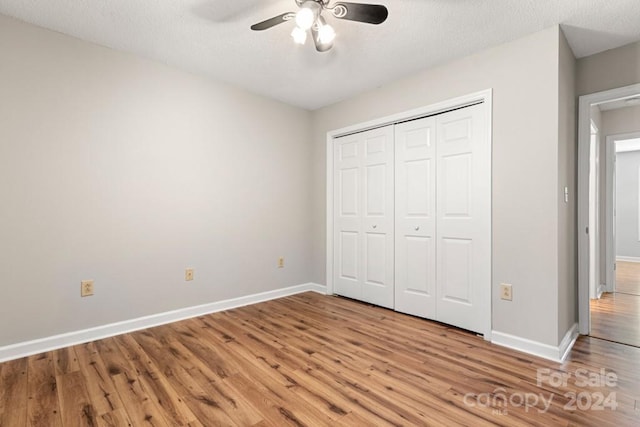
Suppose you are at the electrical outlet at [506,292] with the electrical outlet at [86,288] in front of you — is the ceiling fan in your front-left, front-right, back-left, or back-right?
front-left

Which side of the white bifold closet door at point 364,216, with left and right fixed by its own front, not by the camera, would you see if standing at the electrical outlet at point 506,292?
left

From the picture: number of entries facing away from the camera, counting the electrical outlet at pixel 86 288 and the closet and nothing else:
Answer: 0

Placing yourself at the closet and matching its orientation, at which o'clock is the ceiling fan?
The ceiling fan is roughly at 11 o'clock from the closet.

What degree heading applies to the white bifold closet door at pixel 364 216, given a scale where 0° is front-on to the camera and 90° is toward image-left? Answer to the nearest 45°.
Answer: approximately 45°

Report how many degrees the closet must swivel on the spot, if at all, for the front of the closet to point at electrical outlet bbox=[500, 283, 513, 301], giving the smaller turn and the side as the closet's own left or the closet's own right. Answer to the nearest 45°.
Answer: approximately 90° to the closet's own left

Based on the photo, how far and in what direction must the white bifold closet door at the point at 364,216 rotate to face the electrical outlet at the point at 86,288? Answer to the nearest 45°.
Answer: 0° — it already faces it

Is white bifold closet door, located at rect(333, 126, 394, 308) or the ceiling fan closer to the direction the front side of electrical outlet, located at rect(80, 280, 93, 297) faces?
the ceiling fan

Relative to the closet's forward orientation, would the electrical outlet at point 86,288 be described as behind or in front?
in front

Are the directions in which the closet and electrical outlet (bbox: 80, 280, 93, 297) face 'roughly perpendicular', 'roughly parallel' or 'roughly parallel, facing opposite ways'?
roughly perpendicular

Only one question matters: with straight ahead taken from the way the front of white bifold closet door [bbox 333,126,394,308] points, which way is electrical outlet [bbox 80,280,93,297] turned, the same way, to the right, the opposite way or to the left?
to the left

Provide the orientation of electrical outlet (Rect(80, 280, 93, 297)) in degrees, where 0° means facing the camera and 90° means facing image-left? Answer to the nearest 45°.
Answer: approximately 0°

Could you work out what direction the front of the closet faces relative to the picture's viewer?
facing the viewer and to the left of the viewer

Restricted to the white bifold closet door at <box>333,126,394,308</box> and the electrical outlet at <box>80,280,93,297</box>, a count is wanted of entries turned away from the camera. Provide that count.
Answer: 0

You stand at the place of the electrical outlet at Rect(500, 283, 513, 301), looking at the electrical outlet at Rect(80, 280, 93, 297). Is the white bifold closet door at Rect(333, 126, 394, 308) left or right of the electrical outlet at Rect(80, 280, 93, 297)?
right
